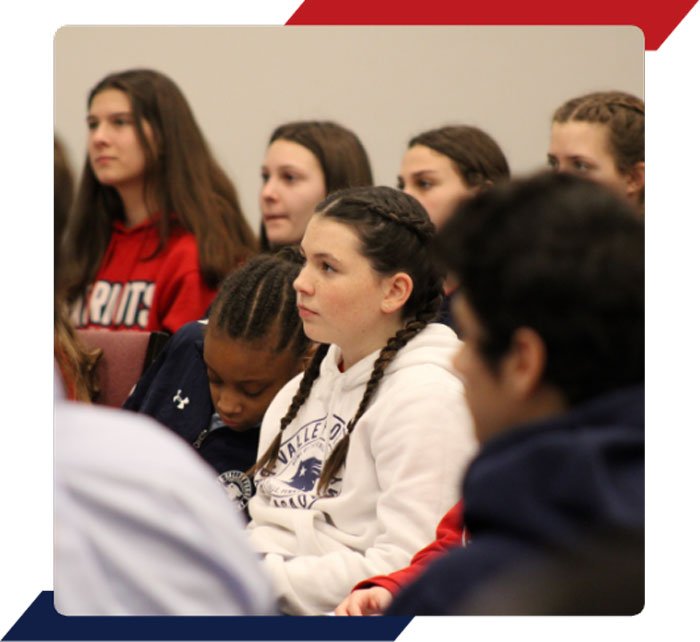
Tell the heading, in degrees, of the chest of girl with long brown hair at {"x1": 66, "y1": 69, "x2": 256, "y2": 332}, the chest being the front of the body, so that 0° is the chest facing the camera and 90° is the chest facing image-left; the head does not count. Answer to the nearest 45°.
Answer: approximately 45°

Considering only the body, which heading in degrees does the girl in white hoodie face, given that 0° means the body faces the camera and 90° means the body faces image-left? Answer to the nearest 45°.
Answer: approximately 45°

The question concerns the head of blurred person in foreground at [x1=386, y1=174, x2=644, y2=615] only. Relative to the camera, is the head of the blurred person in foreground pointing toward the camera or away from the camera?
away from the camera

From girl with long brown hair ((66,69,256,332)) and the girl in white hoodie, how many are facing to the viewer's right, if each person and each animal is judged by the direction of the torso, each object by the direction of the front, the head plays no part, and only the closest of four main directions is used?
0

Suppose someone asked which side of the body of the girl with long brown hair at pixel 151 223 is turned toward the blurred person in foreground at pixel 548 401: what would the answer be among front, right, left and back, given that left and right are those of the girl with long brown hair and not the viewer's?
left
